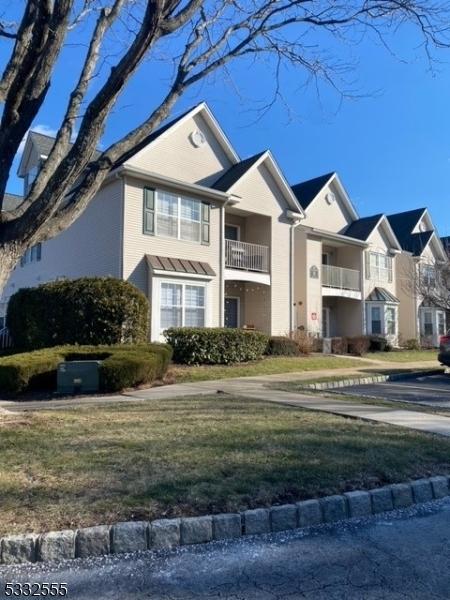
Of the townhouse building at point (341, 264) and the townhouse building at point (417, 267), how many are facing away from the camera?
0

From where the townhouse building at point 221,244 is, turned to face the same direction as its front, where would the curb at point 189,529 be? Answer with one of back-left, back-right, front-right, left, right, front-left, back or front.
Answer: front-right

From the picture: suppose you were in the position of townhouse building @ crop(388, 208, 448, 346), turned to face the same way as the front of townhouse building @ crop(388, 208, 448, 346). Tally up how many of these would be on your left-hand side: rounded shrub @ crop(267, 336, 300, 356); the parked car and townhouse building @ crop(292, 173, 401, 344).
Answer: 0

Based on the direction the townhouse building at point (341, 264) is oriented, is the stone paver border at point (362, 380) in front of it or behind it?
in front

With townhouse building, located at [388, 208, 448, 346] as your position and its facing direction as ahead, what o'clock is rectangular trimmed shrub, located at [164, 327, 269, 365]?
The rectangular trimmed shrub is roughly at 2 o'clock from the townhouse building.

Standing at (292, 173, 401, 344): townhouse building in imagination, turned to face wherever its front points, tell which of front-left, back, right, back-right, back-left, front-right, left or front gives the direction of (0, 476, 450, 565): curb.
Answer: front-right

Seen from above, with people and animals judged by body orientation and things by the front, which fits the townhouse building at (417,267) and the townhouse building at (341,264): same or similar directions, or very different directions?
same or similar directions

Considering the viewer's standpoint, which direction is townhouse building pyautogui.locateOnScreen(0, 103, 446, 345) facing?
facing the viewer and to the right of the viewer

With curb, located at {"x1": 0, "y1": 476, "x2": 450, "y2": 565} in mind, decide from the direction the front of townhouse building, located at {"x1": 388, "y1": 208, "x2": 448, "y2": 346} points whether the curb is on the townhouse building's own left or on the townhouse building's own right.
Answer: on the townhouse building's own right

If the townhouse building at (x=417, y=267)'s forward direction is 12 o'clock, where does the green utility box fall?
The green utility box is roughly at 2 o'clock from the townhouse building.

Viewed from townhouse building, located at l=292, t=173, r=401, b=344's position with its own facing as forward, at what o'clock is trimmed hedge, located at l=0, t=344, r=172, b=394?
The trimmed hedge is roughly at 2 o'clock from the townhouse building.

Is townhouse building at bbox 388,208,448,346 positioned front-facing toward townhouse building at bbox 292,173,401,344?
no

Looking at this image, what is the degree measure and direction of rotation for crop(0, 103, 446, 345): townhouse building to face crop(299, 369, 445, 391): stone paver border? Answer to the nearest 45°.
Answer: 0° — it already faces it

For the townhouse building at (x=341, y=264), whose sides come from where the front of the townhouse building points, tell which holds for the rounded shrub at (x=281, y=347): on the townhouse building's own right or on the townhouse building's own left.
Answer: on the townhouse building's own right
